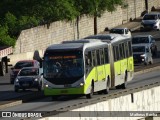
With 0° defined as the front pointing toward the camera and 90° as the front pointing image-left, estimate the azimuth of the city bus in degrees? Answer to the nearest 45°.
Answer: approximately 0°
